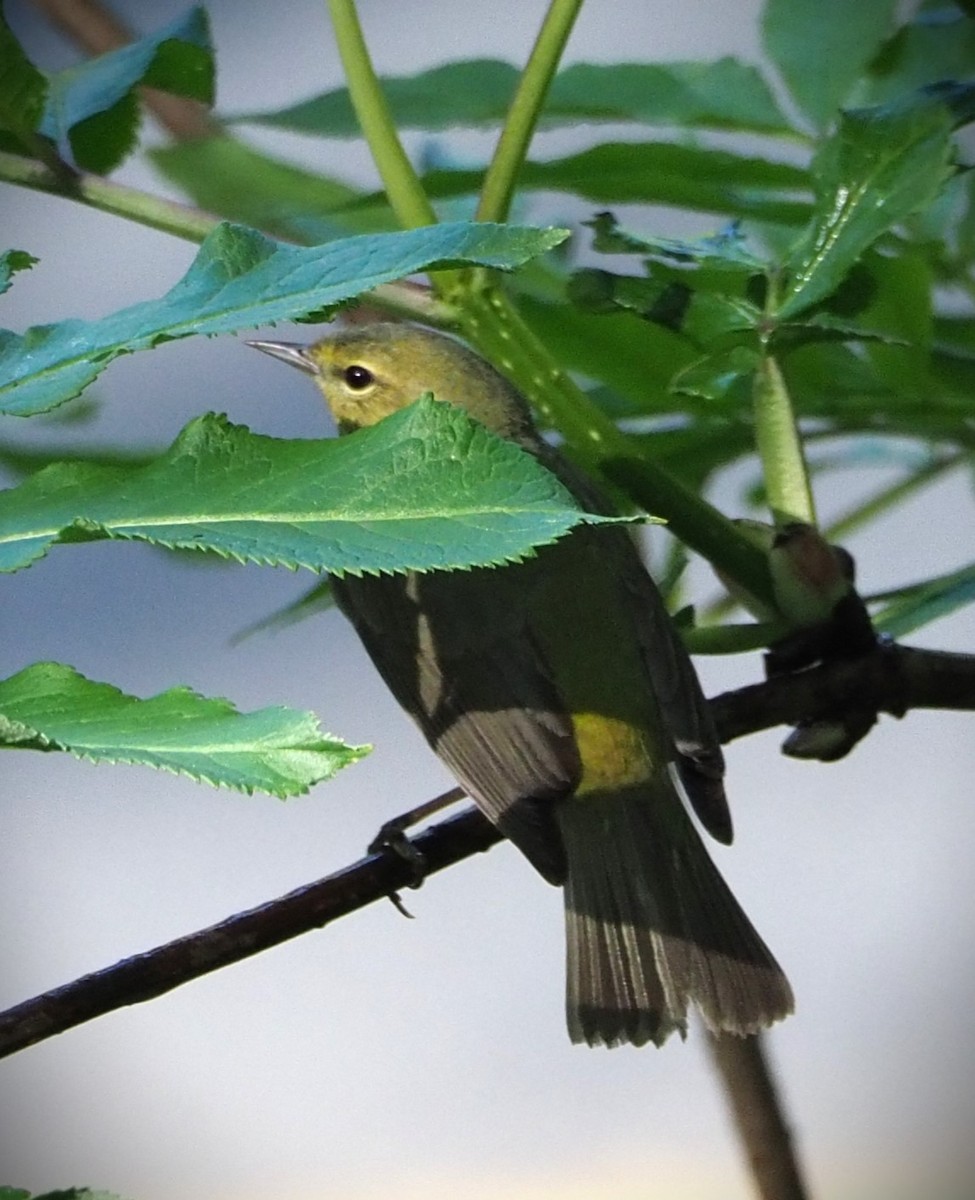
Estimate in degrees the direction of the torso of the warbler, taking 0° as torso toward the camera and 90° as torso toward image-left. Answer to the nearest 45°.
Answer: approximately 135°
